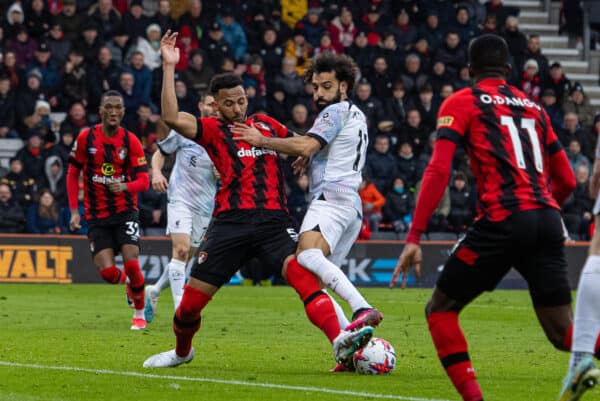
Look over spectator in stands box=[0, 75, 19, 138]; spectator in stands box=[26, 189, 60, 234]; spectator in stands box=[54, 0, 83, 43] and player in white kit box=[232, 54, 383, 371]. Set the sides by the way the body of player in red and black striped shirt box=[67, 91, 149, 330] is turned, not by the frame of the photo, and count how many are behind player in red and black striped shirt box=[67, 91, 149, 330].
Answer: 3

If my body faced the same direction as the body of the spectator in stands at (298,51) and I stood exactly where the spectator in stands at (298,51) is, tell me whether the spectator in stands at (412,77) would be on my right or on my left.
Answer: on my left

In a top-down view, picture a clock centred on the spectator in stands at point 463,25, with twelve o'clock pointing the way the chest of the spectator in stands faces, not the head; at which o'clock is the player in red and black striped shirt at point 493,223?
The player in red and black striped shirt is roughly at 12 o'clock from the spectator in stands.

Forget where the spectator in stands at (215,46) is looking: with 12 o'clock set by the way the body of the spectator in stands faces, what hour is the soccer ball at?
The soccer ball is roughly at 12 o'clock from the spectator in stands.

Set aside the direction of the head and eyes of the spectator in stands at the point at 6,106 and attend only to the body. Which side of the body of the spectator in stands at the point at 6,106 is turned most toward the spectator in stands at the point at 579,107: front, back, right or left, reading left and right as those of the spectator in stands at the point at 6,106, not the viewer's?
left

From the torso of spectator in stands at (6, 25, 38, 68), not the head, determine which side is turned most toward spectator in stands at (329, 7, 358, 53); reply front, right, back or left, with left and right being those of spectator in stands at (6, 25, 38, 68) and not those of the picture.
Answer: left

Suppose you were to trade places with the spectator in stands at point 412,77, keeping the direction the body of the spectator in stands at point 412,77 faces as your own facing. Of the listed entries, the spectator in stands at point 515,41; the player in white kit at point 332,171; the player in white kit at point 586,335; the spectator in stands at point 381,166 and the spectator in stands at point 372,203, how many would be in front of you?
4

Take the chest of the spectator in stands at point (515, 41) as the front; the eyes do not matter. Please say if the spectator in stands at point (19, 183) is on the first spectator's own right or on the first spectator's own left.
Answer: on the first spectator's own right

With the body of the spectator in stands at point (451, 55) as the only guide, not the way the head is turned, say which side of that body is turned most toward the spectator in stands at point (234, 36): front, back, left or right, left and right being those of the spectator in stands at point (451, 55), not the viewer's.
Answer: right

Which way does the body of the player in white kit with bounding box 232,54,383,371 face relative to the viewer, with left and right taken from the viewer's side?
facing to the left of the viewer

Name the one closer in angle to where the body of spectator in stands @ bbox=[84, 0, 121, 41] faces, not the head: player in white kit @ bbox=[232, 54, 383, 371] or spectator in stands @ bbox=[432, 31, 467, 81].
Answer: the player in white kit

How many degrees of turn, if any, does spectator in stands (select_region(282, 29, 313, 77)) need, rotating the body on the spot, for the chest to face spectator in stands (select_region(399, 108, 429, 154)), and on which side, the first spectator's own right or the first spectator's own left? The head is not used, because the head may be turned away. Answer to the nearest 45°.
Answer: approximately 45° to the first spectator's own left
